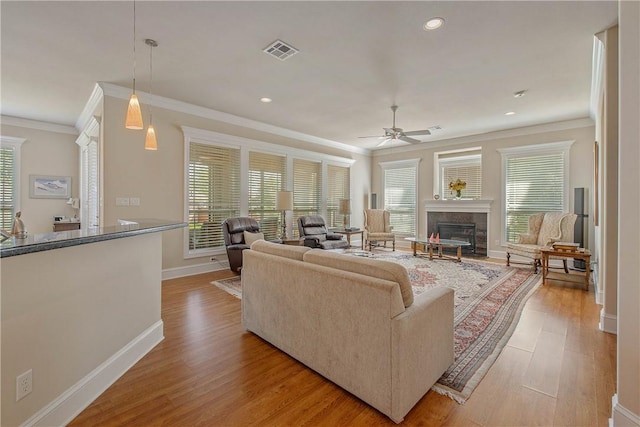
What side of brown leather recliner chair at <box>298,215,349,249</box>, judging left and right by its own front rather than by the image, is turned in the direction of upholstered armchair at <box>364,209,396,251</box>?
left

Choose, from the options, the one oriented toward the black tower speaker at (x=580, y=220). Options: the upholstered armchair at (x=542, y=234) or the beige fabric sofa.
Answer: the beige fabric sofa

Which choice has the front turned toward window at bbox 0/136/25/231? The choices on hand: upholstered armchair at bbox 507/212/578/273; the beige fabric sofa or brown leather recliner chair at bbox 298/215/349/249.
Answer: the upholstered armchair

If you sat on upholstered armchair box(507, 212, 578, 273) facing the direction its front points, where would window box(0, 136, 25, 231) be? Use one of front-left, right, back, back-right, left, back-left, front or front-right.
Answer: front

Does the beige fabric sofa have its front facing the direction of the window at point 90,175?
no

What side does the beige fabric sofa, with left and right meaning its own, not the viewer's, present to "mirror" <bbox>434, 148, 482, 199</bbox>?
front

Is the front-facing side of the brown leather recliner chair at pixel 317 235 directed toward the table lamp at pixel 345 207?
no

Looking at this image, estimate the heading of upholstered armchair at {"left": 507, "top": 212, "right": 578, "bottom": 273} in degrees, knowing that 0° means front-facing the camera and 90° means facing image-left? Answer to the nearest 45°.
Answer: approximately 45°

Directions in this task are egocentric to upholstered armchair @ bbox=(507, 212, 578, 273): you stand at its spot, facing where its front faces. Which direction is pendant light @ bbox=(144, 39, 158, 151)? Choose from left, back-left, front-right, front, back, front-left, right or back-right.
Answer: front

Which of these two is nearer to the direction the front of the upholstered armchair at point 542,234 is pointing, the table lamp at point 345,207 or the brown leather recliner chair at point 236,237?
the brown leather recliner chair

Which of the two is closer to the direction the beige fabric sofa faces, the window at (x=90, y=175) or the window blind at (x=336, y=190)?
the window blind

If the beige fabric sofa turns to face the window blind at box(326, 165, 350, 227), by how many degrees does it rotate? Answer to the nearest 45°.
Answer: approximately 45° to its left

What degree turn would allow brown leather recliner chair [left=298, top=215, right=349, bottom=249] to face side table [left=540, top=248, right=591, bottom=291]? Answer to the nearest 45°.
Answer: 0° — it already faces it

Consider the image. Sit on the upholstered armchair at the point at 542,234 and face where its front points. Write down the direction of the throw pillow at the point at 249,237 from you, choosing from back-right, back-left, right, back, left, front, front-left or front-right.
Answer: front

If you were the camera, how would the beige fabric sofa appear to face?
facing away from the viewer and to the right of the viewer

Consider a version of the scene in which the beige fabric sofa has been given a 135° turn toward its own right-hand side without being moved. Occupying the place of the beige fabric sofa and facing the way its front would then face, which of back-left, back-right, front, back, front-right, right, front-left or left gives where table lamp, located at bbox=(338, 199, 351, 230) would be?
back

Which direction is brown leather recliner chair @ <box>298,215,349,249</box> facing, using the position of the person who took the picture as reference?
facing the viewer and to the right of the viewer
